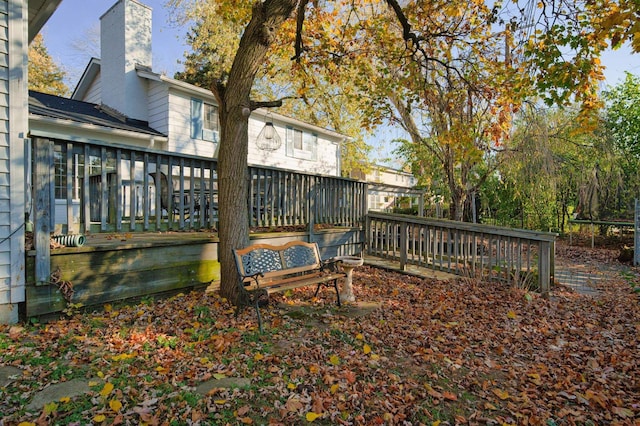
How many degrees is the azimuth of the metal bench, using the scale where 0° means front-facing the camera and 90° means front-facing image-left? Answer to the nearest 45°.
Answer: approximately 315°

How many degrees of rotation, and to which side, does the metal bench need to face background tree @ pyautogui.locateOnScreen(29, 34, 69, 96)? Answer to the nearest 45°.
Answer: approximately 180°

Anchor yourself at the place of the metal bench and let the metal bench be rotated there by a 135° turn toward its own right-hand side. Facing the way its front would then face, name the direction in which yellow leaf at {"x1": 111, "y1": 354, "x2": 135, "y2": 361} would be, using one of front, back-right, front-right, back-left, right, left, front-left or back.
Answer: front-left

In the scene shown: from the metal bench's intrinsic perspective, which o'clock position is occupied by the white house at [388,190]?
The white house is roughly at 8 o'clock from the metal bench.

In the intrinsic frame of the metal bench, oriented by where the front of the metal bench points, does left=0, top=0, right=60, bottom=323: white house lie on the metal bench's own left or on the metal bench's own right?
on the metal bench's own right

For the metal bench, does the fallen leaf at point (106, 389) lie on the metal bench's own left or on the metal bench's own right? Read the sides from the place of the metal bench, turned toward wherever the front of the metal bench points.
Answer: on the metal bench's own right

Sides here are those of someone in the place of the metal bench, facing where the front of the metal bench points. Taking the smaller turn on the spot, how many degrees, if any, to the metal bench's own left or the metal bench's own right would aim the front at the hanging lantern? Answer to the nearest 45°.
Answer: approximately 135° to the metal bench's own left

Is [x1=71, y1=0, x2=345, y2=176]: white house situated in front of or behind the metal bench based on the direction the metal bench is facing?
behind

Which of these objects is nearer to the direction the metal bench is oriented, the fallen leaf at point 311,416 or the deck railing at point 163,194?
the fallen leaf

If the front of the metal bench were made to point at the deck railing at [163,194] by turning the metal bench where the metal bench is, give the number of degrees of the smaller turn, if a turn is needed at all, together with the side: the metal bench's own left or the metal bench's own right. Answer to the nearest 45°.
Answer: approximately 135° to the metal bench's own right

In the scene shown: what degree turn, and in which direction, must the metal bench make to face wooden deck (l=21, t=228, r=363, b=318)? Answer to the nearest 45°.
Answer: approximately 135° to its right

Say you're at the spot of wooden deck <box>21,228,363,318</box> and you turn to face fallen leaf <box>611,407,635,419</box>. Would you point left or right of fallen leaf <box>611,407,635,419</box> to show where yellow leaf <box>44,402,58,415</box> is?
right

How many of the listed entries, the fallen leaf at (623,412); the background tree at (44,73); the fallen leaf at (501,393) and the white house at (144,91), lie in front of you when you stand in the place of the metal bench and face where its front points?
2
